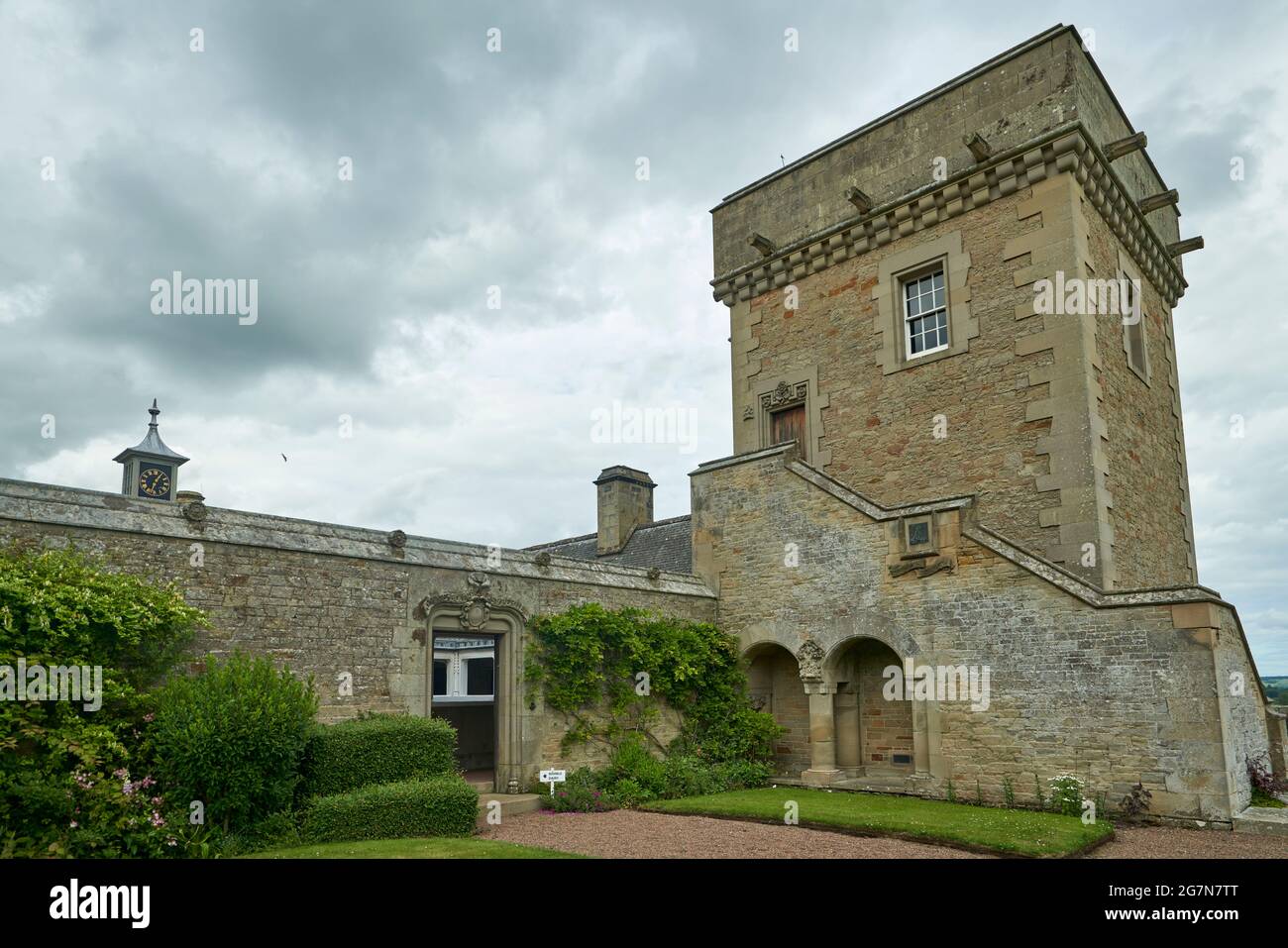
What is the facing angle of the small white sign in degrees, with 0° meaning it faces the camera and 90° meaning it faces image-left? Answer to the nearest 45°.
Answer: approximately 0°

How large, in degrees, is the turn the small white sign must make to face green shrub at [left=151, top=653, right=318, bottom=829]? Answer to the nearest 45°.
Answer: approximately 45° to its right

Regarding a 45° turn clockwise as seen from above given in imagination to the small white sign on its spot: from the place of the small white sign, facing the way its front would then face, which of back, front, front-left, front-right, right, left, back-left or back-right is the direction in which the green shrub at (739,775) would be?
back

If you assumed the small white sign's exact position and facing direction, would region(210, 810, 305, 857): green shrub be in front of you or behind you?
in front

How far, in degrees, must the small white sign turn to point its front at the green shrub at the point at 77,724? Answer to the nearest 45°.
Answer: approximately 45° to its right

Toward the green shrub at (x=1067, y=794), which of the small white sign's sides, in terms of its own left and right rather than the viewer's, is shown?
left

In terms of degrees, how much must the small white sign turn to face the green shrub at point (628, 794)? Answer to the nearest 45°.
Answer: approximately 135° to its left
